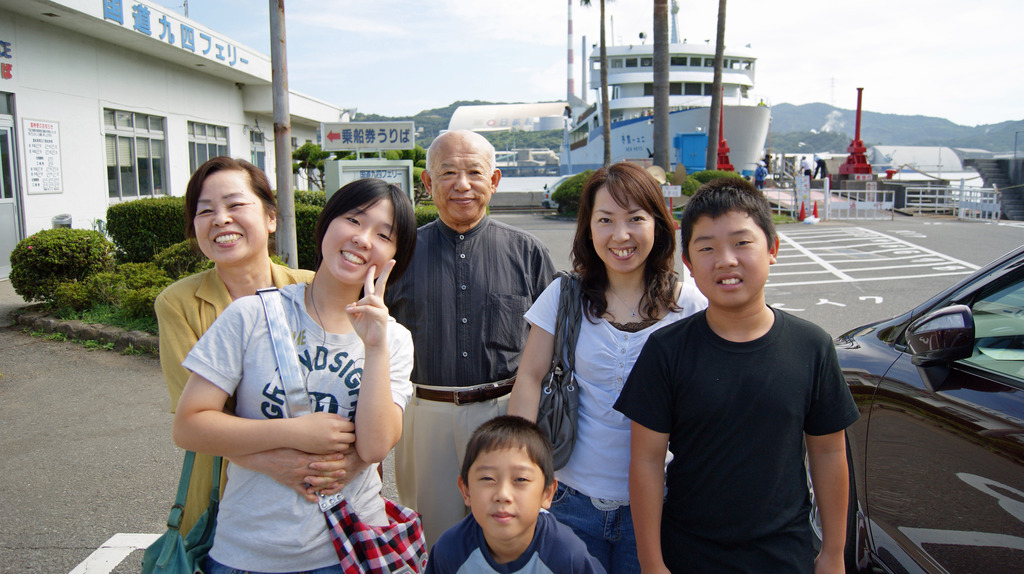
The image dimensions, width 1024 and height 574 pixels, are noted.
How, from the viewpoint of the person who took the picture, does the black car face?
facing away from the viewer and to the left of the viewer

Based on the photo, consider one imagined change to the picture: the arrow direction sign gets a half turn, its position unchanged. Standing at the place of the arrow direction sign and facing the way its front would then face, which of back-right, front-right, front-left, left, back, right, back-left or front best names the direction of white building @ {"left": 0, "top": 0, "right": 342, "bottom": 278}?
front-left

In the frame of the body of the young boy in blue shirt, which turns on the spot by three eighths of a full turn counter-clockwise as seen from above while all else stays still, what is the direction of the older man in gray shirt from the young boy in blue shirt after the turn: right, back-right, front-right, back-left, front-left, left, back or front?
front-left

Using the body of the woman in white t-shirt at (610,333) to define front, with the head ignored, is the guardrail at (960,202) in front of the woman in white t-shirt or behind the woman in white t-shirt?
behind

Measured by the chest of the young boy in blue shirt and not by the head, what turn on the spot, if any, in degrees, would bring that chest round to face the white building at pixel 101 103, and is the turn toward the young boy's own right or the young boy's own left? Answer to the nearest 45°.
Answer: approximately 135° to the young boy's own right

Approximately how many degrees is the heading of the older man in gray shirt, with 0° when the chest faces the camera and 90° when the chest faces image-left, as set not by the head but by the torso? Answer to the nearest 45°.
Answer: approximately 0°

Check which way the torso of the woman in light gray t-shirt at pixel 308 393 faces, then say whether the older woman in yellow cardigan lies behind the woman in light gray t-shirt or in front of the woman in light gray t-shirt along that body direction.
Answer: behind

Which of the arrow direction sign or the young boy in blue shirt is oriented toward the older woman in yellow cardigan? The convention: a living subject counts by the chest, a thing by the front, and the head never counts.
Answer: the arrow direction sign
